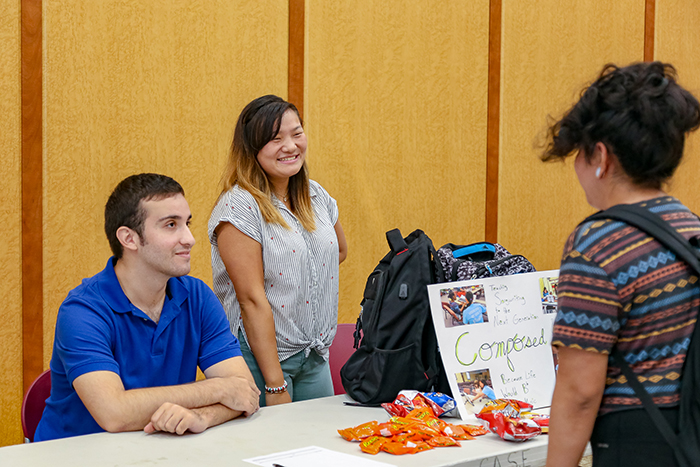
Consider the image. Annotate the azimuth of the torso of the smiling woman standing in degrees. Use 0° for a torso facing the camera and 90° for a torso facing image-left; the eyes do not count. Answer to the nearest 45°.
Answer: approximately 315°

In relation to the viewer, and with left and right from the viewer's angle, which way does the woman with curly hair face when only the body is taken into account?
facing away from the viewer and to the left of the viewer

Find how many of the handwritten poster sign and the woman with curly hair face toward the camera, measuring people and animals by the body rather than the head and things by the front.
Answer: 1

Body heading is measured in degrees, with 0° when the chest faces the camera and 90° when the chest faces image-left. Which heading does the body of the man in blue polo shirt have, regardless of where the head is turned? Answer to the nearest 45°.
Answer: approximately 315°

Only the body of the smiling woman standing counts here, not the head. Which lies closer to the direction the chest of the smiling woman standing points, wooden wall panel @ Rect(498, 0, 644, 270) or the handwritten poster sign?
the handwritten poster sign

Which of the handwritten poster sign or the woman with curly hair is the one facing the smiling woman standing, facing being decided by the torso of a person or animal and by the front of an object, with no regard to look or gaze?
the woman with curly hair

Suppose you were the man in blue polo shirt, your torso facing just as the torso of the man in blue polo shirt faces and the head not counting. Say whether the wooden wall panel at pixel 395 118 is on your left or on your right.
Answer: on your left

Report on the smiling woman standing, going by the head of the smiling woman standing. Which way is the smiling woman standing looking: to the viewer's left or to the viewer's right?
to the viewer's right

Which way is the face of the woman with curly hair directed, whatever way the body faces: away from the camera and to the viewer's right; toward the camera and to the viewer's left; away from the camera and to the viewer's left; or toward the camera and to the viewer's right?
away from the camera and to the viewer's left

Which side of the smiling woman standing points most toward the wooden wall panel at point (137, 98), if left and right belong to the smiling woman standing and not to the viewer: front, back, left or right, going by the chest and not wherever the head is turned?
back

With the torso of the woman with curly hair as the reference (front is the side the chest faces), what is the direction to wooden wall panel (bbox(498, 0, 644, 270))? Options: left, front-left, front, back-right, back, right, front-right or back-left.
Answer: front-right
